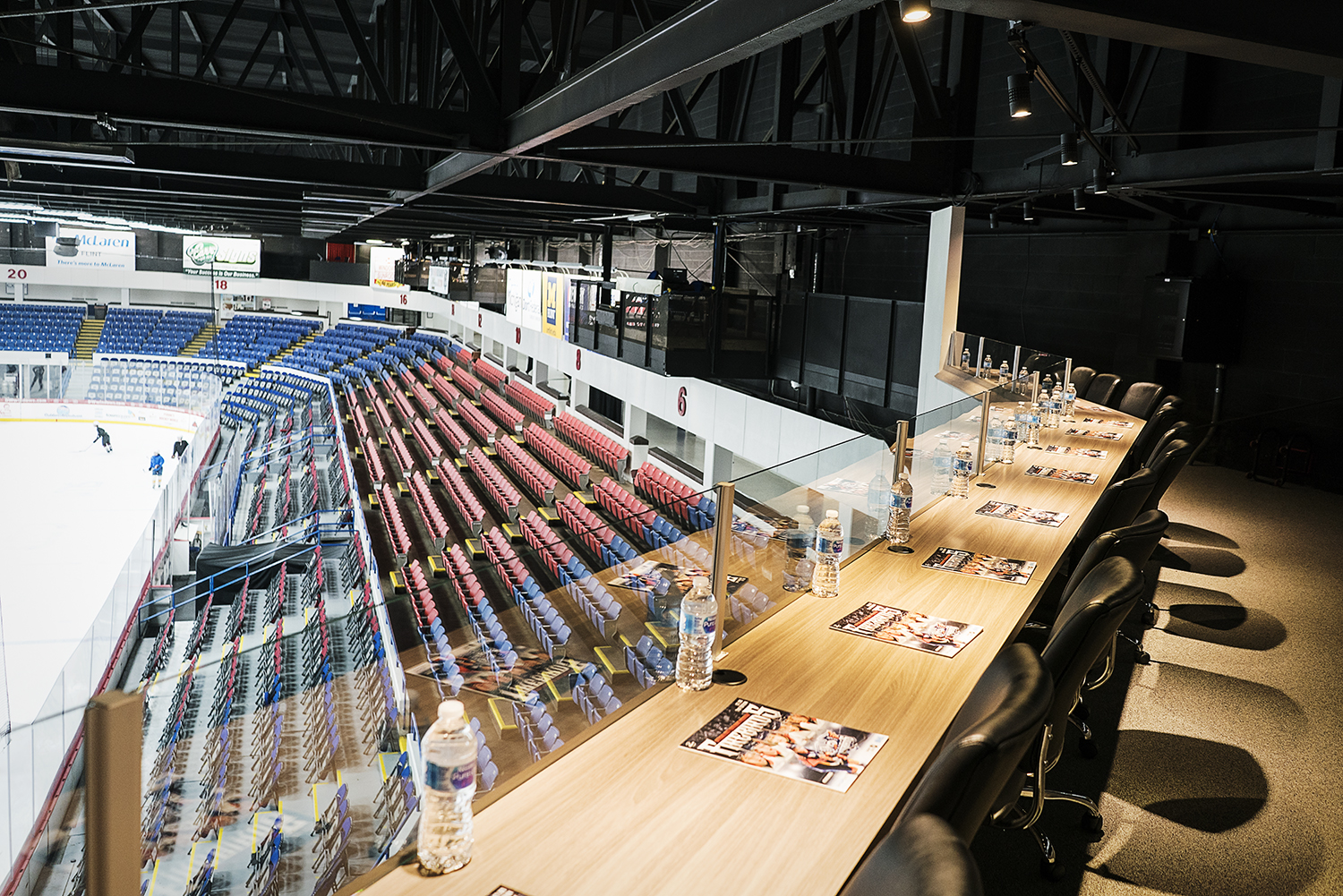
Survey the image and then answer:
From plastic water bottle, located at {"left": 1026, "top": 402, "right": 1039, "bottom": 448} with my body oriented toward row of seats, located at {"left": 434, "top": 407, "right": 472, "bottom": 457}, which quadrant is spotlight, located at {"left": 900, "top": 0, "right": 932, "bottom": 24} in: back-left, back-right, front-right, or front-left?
back-left

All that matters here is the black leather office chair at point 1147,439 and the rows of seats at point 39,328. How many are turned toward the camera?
1

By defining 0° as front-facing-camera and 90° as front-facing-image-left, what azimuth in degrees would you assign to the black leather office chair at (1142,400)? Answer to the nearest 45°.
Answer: approximately 45°

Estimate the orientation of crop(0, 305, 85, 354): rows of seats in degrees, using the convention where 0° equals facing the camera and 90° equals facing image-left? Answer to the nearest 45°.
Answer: approximately 0°

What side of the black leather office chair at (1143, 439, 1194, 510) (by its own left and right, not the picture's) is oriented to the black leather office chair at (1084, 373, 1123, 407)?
right

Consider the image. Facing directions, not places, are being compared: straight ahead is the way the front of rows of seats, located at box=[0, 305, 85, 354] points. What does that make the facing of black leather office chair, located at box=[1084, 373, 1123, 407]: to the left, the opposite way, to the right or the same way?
to the right

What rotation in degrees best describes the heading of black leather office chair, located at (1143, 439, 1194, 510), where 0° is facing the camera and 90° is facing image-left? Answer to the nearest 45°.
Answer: approximately 90°

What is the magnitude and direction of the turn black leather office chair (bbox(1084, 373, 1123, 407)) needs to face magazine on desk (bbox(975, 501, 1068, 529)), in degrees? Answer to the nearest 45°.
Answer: approximately 45° to its left

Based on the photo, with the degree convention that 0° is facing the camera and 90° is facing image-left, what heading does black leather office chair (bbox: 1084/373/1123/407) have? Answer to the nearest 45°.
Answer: approximately 45°

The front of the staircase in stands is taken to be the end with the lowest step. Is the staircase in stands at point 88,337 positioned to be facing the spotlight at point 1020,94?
yes

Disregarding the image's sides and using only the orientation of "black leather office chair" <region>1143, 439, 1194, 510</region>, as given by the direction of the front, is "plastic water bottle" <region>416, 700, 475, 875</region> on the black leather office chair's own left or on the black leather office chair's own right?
on the black leather office chair's own left

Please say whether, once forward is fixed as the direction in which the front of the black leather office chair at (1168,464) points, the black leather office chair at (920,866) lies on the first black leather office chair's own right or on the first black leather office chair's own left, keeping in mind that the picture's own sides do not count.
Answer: on the first black leather office chair's own left
